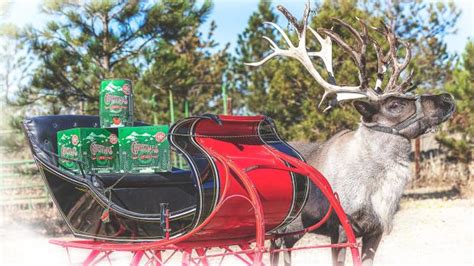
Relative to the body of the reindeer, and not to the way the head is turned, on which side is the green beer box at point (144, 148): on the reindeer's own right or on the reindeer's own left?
on the reindeer's own right

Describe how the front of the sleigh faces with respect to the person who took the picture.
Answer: facing the viewer and to the right of the viewer

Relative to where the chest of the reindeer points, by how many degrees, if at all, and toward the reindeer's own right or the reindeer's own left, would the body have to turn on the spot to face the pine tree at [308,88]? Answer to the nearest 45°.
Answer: approximately 135° to the reindeer's own left

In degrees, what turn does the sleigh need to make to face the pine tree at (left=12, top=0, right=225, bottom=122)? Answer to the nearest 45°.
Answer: approximately 135° to its left

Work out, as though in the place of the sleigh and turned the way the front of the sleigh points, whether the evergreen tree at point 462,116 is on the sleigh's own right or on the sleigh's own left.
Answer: on the sleigh's own left

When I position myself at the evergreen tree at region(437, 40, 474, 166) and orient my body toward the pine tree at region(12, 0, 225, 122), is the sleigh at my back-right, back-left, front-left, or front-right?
front-left

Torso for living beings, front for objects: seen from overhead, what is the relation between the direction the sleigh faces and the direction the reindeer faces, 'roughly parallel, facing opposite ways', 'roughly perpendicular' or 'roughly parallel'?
roughly parallel

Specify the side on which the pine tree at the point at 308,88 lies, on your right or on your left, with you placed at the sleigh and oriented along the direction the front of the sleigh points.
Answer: on your left

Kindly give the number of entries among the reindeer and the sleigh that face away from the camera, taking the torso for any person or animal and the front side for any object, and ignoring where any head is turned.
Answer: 0

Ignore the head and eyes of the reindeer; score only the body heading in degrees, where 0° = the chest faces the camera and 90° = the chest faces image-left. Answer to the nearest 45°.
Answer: approximately 315°
